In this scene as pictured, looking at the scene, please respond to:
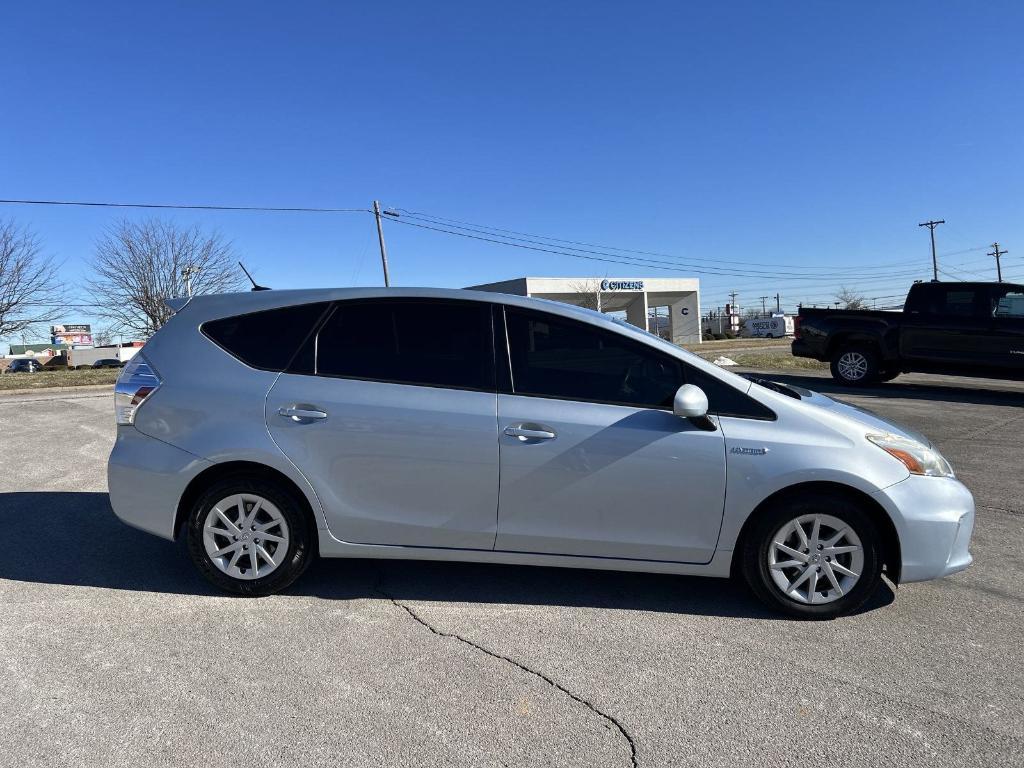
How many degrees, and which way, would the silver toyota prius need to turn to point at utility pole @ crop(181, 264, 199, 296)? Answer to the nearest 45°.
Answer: approximately 135° to its left

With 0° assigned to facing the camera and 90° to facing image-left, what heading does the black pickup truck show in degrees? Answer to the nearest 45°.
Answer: approximately 270°

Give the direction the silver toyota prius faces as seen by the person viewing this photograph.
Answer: facing to the right of the viewer

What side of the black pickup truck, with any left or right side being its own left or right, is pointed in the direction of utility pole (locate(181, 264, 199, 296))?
back

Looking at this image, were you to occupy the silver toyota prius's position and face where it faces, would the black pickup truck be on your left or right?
on your left

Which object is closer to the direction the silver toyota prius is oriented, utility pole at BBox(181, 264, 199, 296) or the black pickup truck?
the black pickup truck

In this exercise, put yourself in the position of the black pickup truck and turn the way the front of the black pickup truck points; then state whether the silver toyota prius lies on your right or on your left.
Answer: on your right

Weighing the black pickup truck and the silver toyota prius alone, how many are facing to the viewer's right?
2
